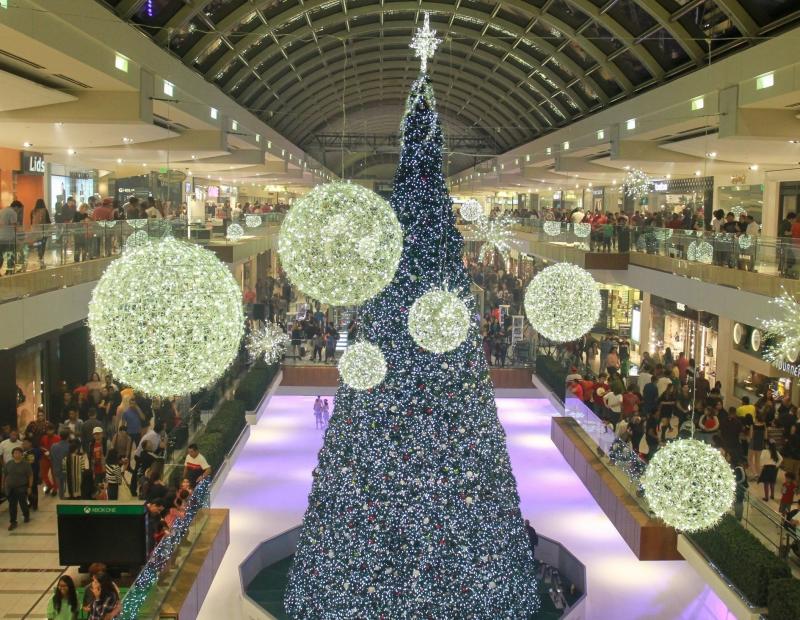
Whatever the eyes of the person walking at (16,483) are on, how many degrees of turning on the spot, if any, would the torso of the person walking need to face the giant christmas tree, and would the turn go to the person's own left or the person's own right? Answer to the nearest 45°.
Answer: approximately 45° to the person's own left

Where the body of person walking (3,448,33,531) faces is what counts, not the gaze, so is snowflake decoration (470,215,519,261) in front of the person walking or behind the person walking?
behind

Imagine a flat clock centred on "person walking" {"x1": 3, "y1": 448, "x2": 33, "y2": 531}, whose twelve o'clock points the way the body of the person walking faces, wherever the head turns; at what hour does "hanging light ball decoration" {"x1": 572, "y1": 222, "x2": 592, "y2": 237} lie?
The hanging light ball decoration is roughly at 8 o'clock from the person walking.

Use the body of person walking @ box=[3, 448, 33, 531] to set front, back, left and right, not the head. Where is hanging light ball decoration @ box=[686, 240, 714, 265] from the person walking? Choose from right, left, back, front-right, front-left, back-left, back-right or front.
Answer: left

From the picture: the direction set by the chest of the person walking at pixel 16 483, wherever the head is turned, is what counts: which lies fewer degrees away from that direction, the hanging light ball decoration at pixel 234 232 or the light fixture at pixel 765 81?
the light fixture

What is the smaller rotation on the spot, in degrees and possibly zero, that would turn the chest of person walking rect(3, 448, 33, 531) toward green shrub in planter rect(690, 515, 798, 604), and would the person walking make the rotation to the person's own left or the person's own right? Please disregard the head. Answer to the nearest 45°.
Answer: approximately 45° to the person's own left

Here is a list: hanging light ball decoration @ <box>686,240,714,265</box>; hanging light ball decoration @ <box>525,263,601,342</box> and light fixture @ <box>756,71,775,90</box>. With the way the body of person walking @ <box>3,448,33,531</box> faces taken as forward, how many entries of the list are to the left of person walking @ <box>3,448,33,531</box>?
3

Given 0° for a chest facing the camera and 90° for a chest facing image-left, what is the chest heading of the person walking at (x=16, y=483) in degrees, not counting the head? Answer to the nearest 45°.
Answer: approximately 0°

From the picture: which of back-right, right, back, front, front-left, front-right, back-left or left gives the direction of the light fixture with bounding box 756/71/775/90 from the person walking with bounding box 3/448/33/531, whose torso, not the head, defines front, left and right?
left

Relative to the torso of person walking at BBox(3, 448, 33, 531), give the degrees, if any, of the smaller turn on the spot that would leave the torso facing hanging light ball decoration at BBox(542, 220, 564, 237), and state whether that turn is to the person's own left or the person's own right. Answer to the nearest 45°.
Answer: approximately 135° to the person's own left
